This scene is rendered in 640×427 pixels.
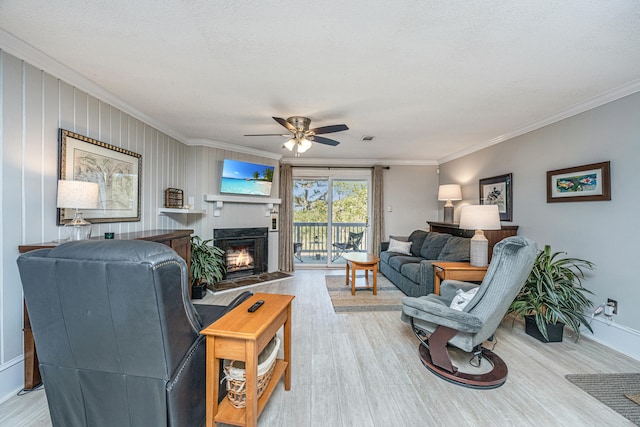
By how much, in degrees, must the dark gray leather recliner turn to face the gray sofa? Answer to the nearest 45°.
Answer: approximately 45° to its right

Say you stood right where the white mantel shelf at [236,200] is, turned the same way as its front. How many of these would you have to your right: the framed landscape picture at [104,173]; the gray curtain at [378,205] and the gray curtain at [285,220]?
1

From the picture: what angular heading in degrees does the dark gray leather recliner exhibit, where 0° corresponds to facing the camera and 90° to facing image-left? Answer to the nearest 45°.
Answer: approximately 225°

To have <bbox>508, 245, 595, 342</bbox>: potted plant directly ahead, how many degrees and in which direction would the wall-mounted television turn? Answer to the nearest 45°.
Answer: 0° — it already faces it

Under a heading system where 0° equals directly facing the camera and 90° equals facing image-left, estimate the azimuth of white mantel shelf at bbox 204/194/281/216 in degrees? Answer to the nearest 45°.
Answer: approximately 315°

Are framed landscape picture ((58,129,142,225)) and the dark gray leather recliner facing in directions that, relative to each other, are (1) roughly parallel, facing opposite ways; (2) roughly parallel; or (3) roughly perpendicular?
roughly perpendicular

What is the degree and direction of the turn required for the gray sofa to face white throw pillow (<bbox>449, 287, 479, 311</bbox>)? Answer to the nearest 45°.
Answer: approximately 45° to its left

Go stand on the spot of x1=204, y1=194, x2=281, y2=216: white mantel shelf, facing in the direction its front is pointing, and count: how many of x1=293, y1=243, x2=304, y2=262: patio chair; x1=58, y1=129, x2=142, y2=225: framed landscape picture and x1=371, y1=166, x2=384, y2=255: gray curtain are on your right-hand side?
1
